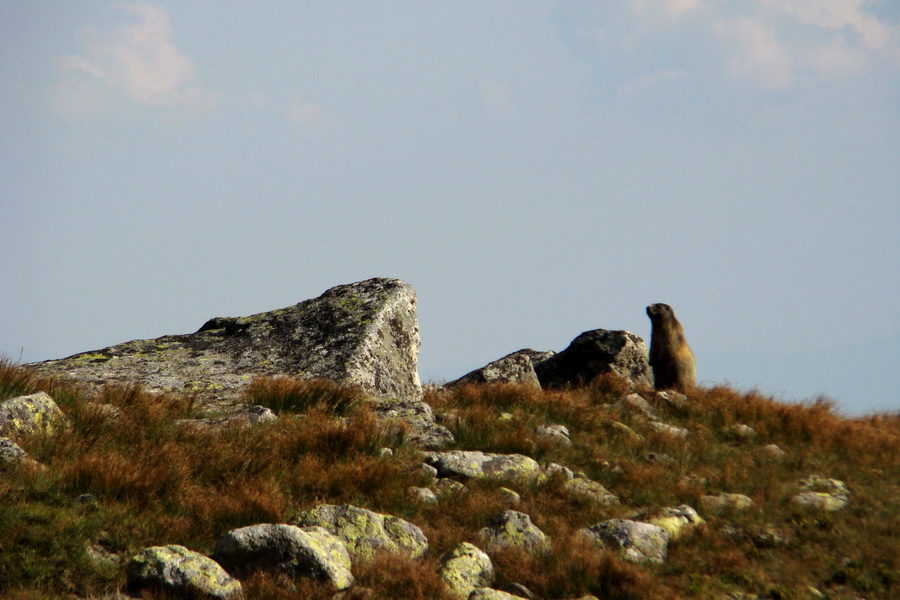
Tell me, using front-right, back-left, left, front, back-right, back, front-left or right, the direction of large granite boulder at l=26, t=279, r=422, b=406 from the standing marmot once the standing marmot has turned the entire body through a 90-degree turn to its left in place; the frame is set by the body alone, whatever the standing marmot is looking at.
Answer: front-right

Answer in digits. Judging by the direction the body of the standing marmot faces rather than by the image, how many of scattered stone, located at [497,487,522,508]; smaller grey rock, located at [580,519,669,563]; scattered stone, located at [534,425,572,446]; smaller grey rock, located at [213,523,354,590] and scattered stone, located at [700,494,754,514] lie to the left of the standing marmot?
5

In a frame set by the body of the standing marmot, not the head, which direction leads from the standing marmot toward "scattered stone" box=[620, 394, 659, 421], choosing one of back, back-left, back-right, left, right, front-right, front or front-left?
left

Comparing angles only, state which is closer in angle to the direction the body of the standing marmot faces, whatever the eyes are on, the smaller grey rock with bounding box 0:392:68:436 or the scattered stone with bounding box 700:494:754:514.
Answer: the smaller grey rock

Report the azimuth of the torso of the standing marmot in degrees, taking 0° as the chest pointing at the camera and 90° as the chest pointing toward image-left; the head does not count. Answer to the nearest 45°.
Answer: approximately 90°

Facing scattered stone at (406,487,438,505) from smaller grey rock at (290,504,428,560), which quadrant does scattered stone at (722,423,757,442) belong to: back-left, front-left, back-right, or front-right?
front-right

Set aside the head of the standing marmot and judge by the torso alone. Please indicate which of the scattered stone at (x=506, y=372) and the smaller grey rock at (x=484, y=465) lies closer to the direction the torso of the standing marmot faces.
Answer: the scattered stone

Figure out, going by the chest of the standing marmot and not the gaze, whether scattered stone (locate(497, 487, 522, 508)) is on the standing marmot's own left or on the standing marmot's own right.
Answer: on the standing marmot's own left

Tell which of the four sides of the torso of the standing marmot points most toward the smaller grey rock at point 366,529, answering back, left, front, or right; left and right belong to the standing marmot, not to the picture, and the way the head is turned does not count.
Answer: left

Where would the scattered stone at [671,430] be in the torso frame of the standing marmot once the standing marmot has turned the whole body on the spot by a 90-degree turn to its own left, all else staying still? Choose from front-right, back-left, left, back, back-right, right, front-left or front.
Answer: front

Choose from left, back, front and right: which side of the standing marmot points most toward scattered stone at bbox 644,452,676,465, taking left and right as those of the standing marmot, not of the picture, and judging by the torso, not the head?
left
